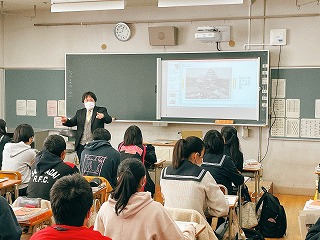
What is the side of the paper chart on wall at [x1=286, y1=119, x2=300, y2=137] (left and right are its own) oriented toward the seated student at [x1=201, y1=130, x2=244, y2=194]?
front

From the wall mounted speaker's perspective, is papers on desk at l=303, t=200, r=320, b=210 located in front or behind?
in front

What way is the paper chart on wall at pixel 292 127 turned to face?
toward the camera

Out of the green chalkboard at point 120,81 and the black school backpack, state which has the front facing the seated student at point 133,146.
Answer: the green chalkboard

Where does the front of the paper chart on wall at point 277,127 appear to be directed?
toward the camera

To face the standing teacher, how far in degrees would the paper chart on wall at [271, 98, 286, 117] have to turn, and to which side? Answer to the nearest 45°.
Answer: approximately 45° to its right

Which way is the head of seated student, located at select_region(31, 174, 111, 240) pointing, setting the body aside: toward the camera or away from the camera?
away from the camera

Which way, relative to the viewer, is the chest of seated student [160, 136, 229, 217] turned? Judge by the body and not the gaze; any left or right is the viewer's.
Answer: facing away from the viewer and to the right of the viewer

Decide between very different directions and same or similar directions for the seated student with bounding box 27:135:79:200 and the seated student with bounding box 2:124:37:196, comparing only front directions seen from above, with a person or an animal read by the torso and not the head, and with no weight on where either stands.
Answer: same or similar directions

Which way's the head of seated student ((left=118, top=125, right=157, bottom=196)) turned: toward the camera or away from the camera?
away from the camera

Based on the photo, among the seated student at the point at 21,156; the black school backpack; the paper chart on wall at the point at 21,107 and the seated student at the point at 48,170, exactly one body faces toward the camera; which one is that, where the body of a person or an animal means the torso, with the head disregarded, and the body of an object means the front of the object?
the paper chart on wall

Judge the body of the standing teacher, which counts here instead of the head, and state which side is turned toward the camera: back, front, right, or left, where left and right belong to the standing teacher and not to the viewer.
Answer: front

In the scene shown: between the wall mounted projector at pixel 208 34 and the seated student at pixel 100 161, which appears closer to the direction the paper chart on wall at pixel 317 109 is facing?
the seated student

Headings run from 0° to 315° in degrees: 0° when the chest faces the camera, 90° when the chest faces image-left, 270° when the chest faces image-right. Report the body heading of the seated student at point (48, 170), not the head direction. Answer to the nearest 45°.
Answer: approximately 225°

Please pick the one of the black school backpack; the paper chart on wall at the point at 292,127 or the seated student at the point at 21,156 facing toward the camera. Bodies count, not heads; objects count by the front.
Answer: the paper chart on wall

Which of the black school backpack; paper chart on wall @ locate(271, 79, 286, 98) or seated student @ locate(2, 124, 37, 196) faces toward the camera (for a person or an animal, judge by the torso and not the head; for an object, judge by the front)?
the paper chart on wall

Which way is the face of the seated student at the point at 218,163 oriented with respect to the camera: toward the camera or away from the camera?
away from the camera

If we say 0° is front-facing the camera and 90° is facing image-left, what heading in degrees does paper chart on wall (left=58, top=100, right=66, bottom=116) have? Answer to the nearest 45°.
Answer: approximately 0°

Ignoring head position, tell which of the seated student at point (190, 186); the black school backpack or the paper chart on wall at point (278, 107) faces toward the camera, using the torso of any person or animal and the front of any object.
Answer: the paper chart on wall

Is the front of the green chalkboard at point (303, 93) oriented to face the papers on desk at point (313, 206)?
yes
